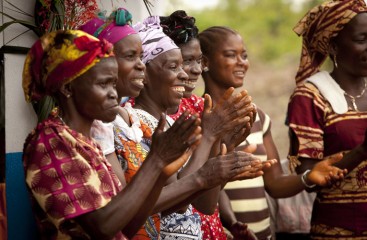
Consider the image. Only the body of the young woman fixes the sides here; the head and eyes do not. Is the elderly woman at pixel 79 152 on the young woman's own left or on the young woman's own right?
on the young woman's own right

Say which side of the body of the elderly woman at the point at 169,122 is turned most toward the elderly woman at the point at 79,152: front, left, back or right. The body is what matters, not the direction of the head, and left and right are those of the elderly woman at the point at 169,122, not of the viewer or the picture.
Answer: right

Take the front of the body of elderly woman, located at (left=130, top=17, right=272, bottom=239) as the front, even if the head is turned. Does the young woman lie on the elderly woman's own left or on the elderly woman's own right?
on the elderly woman's own left

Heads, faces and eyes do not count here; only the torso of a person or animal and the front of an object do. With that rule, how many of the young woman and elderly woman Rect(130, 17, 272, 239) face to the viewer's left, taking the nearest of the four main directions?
0

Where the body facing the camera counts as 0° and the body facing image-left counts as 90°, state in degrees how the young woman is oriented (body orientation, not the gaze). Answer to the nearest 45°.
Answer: approximately 315°
